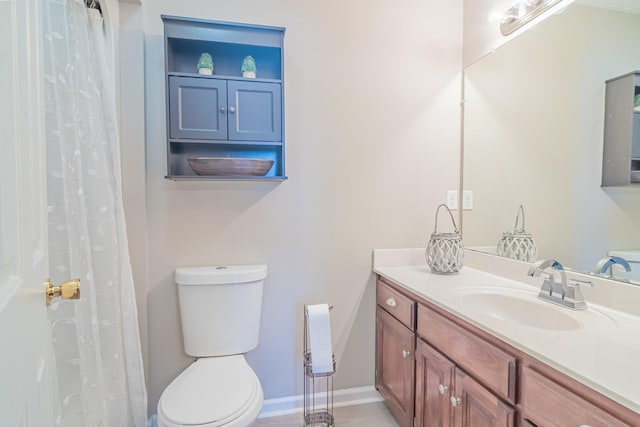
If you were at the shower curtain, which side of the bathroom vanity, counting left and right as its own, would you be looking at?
front

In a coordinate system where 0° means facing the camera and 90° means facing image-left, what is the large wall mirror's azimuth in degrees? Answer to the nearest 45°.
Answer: approximately 45°

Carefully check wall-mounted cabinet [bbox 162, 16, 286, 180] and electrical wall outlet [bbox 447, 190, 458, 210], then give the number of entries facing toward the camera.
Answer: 2

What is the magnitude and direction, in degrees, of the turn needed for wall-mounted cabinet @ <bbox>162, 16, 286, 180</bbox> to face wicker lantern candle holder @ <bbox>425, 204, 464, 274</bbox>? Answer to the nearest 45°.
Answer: approximately 90° to its left

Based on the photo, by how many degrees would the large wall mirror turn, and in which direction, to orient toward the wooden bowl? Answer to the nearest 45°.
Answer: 0° — it already faces it

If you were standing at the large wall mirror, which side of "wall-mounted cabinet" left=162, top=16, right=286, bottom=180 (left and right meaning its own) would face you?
left

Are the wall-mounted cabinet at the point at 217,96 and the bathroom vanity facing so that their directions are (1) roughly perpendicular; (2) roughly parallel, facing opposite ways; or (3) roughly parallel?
roughly perpendicular

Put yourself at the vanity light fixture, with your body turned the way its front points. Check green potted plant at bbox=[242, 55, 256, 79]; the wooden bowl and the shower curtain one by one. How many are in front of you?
3
